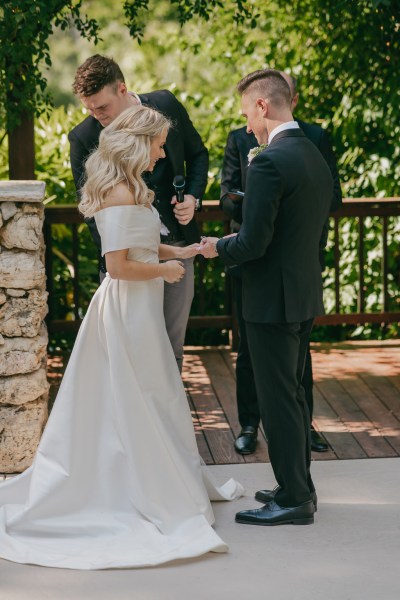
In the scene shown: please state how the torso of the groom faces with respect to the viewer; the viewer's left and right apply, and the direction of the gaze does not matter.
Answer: facing away from the viewer and to the left of the viewer

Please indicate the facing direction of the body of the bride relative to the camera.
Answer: to the viewer's right

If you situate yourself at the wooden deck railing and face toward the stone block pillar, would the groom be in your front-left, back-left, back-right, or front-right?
front-left

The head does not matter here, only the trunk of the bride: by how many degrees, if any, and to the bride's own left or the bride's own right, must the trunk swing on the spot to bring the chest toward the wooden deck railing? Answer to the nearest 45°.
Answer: approximately 90° to the bride's own left

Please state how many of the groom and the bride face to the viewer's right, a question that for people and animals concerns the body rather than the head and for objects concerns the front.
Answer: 1

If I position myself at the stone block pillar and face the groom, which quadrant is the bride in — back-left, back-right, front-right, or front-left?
front-right

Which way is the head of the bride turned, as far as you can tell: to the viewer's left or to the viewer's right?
to the viewer's right

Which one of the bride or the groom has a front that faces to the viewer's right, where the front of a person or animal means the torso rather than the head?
the bride

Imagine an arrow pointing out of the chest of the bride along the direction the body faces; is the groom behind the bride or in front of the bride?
in front

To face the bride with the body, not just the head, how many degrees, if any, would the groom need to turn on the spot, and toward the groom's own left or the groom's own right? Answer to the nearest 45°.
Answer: approximately 45° to the groom's own left

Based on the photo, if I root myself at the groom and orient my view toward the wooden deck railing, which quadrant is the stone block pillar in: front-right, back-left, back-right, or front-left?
front-left

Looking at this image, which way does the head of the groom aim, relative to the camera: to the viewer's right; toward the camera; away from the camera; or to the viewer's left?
to the viewer's left

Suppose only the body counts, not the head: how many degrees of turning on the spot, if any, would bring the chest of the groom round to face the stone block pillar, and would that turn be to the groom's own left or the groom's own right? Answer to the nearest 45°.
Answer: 0° — they already face it

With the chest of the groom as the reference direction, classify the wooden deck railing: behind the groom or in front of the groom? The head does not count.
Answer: in front
